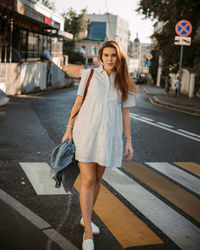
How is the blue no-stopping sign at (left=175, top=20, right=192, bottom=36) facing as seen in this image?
toward the camera

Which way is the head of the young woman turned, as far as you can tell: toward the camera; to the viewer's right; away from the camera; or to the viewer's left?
toward the camera

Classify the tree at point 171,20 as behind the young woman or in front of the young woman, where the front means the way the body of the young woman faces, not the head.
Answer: behind

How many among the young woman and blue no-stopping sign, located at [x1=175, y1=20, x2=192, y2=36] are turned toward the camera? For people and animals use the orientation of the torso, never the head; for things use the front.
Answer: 2

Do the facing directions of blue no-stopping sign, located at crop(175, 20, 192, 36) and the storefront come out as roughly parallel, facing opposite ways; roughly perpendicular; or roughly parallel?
roughly perpendicular

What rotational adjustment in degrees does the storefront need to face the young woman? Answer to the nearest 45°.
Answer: approximately 45° to its right

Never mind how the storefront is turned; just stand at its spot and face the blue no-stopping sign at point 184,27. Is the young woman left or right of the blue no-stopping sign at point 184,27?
right

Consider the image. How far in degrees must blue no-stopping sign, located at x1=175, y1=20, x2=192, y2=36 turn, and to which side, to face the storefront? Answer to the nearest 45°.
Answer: approximately 90° to its right

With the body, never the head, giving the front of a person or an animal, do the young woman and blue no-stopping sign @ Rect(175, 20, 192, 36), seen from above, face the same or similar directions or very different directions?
same or similar directions

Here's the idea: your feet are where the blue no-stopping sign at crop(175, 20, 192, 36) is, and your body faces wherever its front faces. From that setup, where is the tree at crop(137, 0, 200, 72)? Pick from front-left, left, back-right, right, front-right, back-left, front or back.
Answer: back

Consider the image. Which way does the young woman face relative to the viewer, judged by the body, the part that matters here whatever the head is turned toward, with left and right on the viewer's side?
facing the viewer

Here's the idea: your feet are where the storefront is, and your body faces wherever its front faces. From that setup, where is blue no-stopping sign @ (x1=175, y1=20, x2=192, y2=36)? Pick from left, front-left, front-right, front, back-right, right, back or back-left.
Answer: front

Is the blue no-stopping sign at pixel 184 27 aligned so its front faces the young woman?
yes

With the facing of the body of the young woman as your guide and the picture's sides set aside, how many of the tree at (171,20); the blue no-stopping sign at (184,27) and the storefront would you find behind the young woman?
3

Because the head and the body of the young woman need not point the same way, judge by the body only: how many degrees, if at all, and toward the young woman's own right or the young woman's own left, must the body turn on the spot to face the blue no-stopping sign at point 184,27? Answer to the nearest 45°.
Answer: approximately 180°
